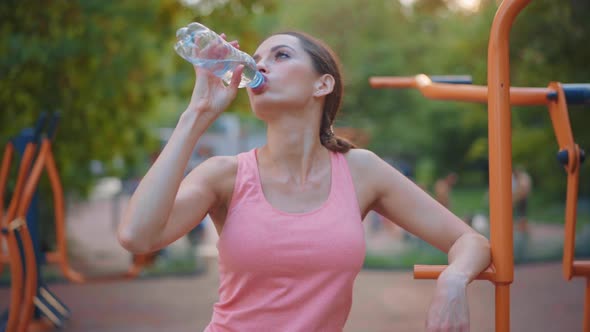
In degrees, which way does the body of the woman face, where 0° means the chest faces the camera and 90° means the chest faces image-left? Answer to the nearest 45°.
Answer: approximately 0°

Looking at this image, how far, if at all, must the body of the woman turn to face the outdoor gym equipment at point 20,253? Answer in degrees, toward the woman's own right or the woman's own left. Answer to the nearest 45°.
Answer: approximately 135° to the woman's own right
